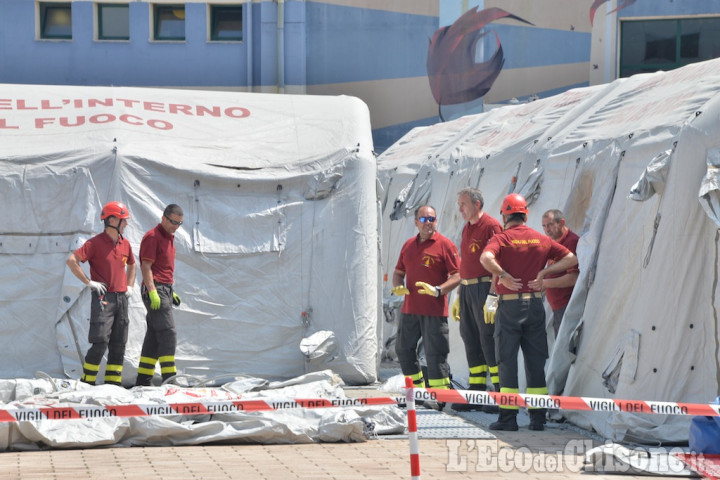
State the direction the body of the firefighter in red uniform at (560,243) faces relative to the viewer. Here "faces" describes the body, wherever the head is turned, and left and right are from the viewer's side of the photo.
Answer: facing the viewer and to the left of the viewer

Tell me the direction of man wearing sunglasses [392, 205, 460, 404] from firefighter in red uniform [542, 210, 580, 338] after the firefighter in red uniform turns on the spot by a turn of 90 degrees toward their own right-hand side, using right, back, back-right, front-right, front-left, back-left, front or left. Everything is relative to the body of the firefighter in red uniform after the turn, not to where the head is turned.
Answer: front-left

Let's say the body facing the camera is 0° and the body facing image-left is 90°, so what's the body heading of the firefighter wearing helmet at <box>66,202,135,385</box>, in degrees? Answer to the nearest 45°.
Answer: approximately 315°

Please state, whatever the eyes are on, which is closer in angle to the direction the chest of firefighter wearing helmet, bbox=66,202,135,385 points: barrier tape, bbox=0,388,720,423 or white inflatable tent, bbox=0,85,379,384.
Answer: the barrier tape

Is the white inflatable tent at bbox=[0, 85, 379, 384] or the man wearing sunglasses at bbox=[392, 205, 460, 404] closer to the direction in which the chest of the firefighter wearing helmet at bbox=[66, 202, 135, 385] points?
the man wearing sunglasses

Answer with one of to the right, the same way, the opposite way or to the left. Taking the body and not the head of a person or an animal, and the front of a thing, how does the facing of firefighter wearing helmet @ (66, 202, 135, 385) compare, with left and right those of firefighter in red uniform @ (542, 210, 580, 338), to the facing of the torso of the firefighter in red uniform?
to the left

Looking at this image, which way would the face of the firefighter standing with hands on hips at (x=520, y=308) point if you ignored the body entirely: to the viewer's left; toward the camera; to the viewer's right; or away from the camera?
away from the camera

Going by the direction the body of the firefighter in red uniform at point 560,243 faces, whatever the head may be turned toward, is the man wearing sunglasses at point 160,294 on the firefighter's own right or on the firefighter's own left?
on the firefighter's own right

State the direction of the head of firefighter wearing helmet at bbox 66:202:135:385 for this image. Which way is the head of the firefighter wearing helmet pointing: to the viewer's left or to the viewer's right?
to the viewer's right

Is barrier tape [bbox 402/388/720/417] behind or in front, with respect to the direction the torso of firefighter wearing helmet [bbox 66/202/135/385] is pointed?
in front

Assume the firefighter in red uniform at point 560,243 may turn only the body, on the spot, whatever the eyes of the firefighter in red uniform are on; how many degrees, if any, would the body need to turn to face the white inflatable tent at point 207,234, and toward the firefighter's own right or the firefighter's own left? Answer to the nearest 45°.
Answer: approximately 90° to the firefighter's own right
